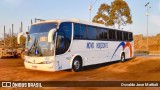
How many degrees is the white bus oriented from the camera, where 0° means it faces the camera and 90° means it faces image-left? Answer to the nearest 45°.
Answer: approximately 45°
